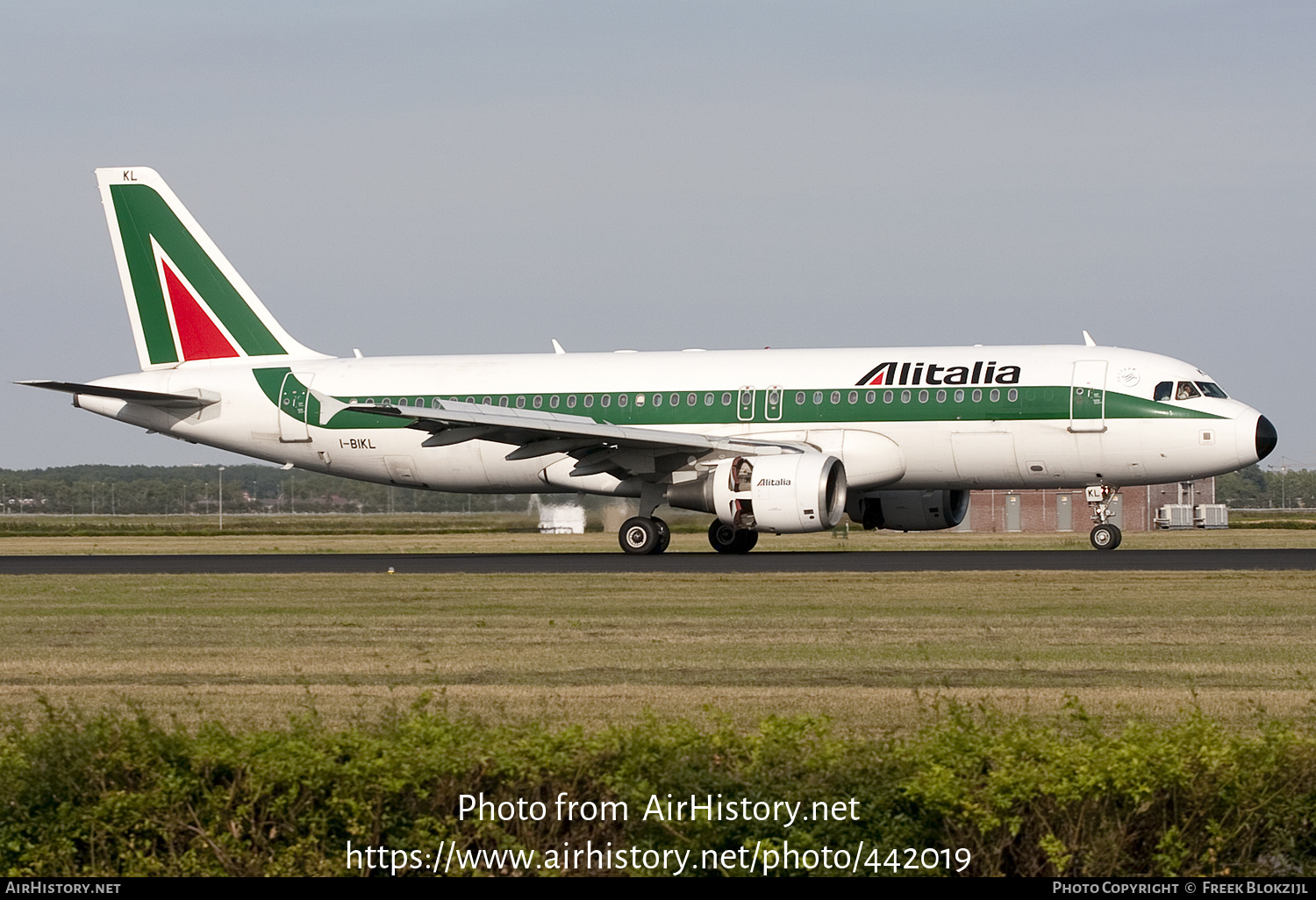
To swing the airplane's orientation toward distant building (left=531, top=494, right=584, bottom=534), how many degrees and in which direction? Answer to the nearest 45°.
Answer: approximately 90° to its left

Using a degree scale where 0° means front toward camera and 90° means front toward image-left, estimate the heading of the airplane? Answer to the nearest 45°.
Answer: approximately 270°
